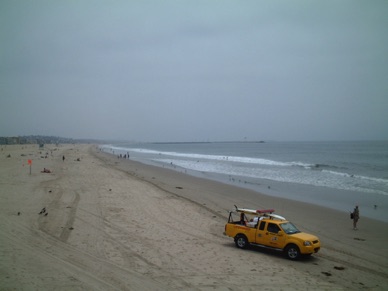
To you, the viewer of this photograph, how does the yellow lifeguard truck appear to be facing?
facing the viewer and to the right of the viewer
